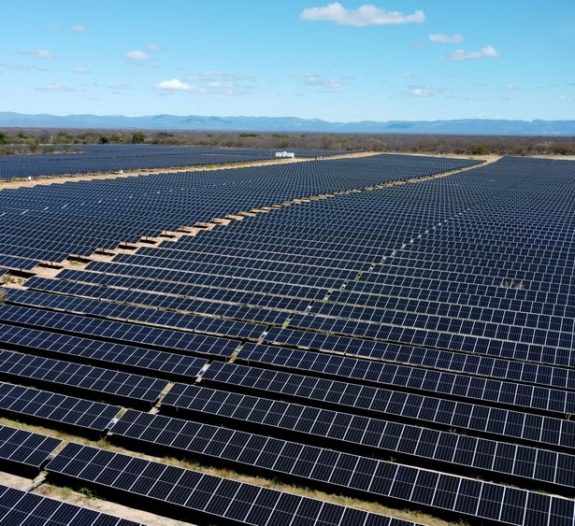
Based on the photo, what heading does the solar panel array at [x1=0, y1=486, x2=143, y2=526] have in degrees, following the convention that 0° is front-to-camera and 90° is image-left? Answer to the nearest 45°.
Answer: approximately 45°

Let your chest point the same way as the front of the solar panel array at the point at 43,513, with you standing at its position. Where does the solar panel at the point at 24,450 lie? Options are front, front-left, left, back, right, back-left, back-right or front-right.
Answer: back-right

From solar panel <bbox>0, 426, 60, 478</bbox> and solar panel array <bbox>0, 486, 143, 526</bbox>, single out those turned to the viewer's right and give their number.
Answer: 0
